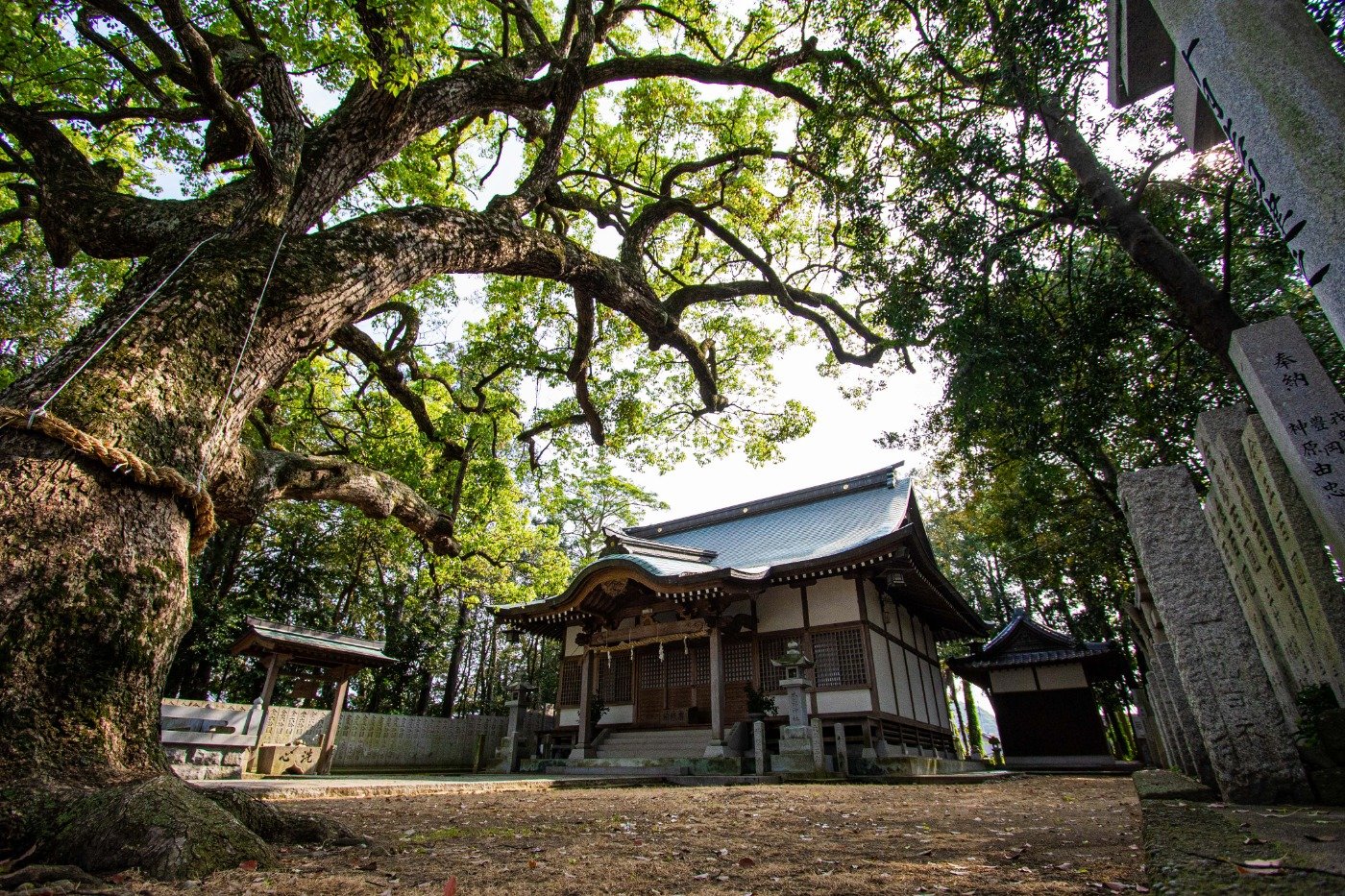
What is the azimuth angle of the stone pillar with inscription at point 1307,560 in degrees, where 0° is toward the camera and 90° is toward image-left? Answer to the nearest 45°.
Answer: approximately 45°

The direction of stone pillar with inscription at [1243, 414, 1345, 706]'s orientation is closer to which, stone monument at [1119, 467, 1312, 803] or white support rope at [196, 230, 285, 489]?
the white support rope

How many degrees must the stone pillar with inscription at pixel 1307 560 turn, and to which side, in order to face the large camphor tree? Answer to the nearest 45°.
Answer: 0° — it already faces it

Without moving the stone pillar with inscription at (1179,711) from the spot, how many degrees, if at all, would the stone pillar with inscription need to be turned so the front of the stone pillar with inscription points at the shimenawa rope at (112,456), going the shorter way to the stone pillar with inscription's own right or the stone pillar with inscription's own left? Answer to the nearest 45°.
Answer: approximately 45° to the stone pillar with inscription's own left

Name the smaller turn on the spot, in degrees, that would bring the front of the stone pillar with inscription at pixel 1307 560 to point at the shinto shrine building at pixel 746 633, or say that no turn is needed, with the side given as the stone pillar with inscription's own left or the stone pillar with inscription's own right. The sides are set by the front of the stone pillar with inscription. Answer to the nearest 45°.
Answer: approximately 90° to the stone pillar with inscription's own right

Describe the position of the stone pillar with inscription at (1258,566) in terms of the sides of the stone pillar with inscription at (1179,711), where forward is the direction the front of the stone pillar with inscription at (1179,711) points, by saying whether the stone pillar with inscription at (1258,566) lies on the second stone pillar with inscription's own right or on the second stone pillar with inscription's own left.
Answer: on the second stone pillar with inscription's own left
